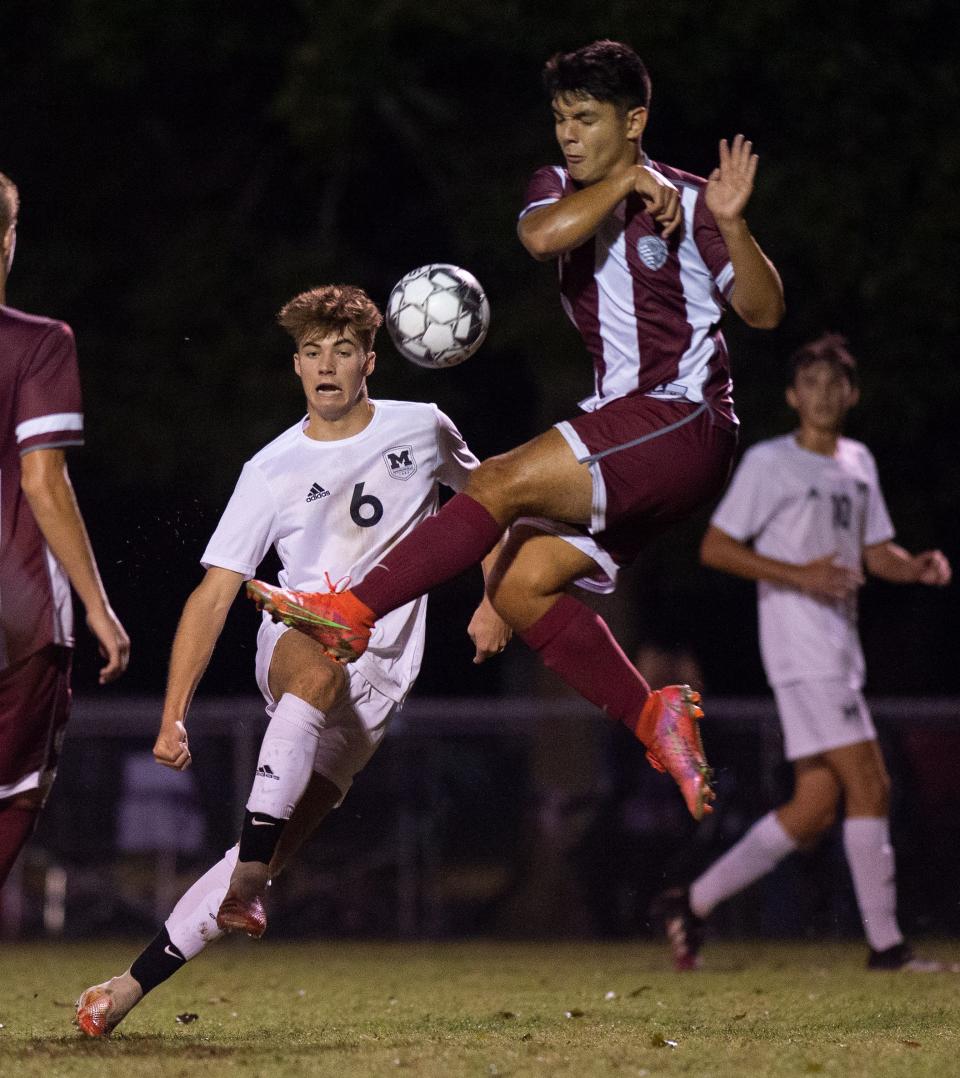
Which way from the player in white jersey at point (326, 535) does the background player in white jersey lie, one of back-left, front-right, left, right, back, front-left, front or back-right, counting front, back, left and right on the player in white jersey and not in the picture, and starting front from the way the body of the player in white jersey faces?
back-left

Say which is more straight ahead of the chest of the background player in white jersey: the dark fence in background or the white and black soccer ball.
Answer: the white and black soccer ball

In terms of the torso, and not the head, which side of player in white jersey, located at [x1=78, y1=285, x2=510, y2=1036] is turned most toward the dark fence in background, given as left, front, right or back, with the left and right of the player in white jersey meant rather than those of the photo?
back

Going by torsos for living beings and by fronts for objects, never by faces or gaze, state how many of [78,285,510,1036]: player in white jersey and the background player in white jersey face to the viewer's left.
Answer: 0

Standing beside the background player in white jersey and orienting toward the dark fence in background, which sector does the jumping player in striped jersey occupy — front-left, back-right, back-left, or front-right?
back-left

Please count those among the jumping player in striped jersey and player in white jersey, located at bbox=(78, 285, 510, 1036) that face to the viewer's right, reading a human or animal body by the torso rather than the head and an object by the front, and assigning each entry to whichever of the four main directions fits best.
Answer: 0

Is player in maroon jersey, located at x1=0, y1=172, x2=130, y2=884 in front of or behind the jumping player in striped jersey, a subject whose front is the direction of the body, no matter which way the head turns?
in front

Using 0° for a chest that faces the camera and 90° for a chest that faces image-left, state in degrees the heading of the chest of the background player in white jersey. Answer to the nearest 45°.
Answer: approximately 315°

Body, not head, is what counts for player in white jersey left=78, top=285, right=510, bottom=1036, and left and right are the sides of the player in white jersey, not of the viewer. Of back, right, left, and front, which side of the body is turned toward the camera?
front

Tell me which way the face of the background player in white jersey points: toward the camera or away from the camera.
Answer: toward the camera

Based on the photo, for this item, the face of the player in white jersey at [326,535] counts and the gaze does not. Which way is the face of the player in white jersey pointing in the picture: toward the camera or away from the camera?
toward the camera

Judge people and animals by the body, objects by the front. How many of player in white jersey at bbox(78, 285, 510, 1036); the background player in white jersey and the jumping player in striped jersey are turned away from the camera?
0
